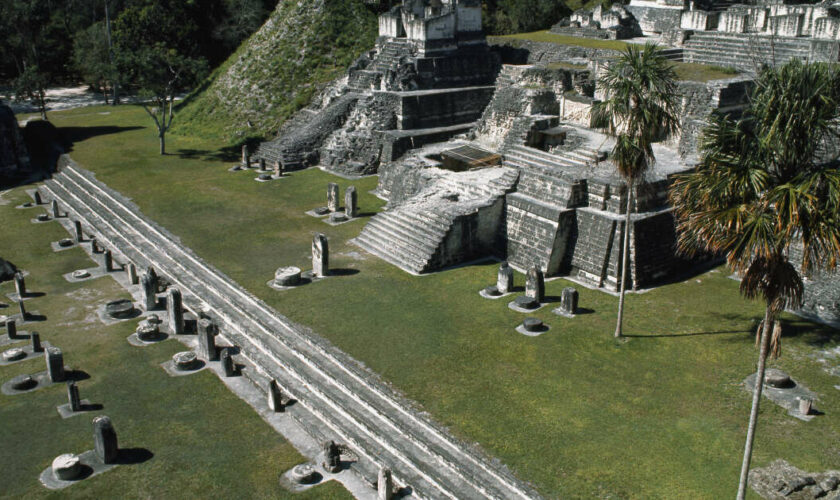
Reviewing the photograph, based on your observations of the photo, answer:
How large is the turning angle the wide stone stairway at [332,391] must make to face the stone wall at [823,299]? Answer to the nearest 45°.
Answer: approximately 135° to its left

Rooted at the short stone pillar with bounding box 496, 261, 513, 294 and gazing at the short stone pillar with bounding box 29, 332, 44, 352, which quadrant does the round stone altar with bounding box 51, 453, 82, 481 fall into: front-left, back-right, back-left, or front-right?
front-left

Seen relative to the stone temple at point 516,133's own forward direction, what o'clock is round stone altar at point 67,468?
The round stone altar is roughly at 11 o'clock from the stone temple.

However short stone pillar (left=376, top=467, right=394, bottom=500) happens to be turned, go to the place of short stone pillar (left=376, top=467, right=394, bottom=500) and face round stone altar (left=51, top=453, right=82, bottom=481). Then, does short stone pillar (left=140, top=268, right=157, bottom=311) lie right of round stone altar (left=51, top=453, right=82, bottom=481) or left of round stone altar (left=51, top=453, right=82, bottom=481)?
right

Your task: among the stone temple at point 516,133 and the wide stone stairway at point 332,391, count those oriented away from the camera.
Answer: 0

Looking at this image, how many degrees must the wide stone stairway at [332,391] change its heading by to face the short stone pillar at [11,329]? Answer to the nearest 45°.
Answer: approximately 90° to its right

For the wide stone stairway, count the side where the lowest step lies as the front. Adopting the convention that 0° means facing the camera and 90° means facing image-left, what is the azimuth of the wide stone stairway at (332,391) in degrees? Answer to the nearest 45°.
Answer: approximately 45°

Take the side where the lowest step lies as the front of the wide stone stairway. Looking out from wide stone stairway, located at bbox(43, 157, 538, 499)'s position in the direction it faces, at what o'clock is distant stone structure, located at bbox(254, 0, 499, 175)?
The distant stone structure is roughly at 5 o'clock from the wide stone stairway.

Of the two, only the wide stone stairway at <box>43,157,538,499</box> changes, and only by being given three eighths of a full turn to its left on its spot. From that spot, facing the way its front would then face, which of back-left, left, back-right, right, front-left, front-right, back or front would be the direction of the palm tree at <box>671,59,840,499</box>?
front-right

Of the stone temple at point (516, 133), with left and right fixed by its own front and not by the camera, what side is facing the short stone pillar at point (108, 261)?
front

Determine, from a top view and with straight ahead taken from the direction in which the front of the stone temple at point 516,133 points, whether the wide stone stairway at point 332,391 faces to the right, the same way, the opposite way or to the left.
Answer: the same way

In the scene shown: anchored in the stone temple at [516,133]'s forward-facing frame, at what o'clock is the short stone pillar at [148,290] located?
The short stone pillar is roughly at 12 o'clock from the stone temple.

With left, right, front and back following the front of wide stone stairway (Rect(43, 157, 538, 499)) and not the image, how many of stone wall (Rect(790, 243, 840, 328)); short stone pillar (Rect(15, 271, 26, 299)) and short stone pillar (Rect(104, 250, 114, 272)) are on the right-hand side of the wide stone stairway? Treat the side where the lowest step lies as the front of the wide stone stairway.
2

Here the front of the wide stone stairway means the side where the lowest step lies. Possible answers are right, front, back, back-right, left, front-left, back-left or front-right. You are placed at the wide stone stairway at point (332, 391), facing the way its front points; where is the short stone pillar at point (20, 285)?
right

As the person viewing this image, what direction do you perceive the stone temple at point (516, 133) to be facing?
facing the viewer and to the left of the viewer

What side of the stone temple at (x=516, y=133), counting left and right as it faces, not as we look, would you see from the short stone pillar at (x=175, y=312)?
front

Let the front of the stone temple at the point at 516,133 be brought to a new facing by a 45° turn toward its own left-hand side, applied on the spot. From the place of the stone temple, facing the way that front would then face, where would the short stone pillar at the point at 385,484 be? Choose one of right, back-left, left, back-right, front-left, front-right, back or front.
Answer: front

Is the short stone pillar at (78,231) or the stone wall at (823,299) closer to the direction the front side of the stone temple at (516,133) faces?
the short stone pillar
